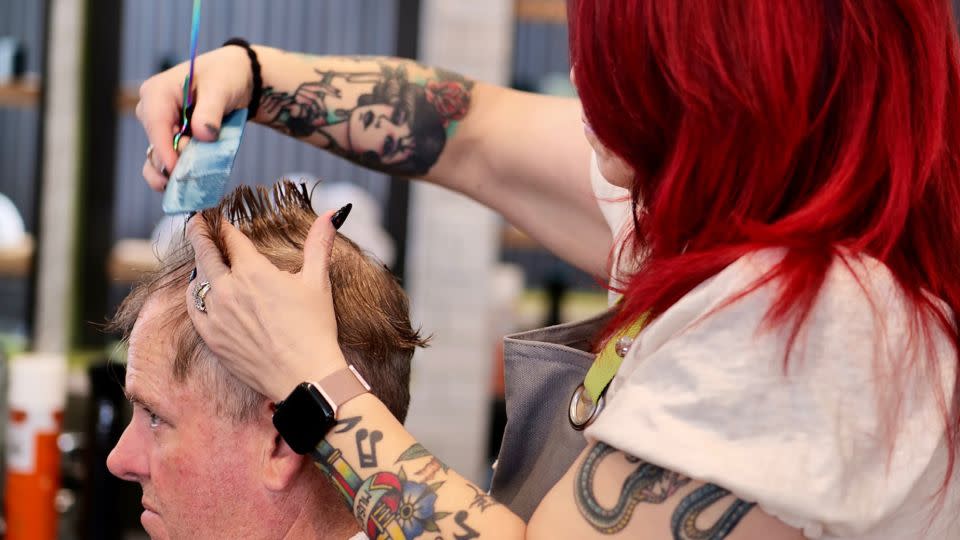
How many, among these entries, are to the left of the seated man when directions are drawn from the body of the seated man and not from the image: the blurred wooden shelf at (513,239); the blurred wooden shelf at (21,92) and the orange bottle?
0

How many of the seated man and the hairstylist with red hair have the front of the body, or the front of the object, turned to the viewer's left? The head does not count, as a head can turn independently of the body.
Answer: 2

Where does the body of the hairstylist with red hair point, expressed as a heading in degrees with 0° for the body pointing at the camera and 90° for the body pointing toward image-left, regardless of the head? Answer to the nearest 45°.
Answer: approximately 90°

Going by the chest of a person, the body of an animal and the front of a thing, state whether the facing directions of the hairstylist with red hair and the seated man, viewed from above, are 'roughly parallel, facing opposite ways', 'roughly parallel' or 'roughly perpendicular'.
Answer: roughly parallel

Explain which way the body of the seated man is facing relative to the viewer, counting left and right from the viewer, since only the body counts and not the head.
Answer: facing to the left of the viewer

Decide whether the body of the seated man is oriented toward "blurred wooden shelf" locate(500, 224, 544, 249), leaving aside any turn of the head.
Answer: no

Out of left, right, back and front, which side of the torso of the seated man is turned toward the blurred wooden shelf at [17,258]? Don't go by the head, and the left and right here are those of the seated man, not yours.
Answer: right

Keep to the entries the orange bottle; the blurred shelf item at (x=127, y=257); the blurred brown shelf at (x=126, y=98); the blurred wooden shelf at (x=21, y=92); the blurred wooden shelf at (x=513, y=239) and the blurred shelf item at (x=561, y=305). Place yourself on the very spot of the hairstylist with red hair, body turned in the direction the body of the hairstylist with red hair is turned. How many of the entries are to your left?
0

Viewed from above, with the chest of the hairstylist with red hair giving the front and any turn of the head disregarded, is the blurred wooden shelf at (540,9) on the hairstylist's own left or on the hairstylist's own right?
on the hairstylist's own right

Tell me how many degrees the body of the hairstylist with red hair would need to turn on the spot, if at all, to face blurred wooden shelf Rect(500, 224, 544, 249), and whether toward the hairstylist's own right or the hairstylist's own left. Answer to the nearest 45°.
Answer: approximately 90° to the hairstylist's own right

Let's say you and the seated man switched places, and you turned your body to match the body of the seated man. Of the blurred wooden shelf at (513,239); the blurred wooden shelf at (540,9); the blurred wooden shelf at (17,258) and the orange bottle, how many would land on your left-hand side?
0

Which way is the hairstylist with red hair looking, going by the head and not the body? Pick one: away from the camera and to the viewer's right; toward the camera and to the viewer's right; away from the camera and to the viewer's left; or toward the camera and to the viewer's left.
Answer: away from the camera and to the viewer's left

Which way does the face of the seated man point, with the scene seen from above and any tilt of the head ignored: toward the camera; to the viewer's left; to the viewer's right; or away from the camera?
to the viewer's left

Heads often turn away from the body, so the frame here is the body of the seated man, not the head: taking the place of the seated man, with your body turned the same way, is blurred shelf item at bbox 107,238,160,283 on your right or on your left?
on your right

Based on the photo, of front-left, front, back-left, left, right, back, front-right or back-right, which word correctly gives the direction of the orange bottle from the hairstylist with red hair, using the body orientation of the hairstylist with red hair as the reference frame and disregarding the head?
front-right
